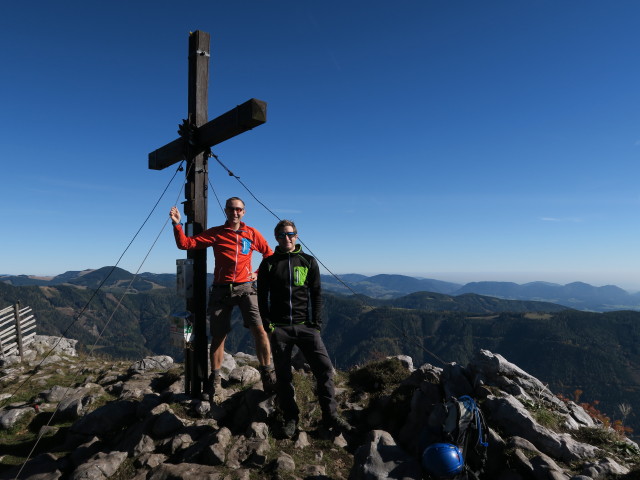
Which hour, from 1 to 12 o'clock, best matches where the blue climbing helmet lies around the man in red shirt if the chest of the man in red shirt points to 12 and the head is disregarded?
The blue climbing helmet is roughly at 11 o'clock from the man in red shirt.

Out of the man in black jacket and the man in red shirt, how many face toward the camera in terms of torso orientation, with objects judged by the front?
2

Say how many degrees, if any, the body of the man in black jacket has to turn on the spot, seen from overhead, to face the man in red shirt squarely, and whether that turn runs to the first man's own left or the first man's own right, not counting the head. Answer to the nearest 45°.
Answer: approximately 135° to the first man's own right

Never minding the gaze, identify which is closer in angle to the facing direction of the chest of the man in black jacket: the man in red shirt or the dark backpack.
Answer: the dark backpack
